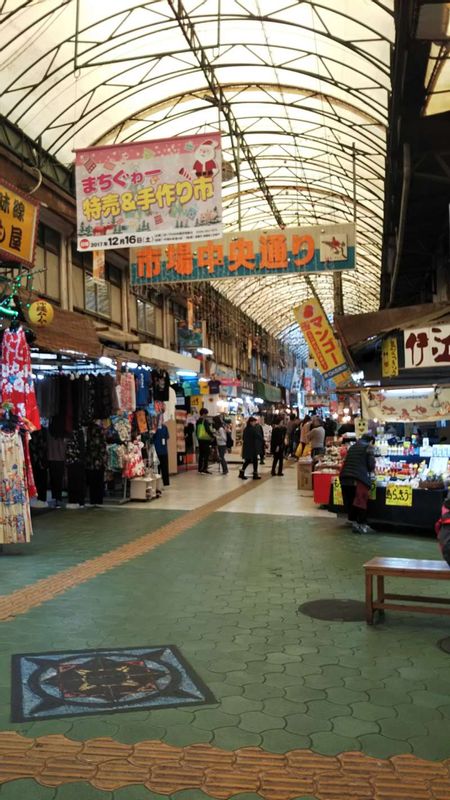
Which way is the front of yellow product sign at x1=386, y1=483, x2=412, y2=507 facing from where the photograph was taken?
facing the viewer

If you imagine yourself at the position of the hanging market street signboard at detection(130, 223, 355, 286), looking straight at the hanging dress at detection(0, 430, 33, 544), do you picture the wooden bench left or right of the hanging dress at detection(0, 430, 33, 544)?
left

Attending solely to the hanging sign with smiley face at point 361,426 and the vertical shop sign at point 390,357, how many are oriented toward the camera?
2

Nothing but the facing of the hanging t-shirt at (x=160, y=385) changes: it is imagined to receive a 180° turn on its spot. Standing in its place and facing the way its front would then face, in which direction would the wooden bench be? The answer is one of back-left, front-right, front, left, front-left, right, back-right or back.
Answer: back

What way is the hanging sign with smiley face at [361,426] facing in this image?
toward the camera

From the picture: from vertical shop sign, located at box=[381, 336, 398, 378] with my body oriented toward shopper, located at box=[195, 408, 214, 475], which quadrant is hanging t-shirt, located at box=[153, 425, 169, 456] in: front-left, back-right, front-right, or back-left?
front-left

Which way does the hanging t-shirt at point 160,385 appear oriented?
toward the camera

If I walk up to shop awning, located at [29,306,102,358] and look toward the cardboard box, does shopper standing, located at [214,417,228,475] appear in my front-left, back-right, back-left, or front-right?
front-left
